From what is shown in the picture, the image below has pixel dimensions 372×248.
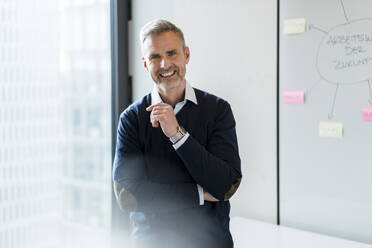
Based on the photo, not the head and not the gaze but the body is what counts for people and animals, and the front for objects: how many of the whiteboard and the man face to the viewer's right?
0

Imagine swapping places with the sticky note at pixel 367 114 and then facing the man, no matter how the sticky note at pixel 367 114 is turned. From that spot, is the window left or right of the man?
right

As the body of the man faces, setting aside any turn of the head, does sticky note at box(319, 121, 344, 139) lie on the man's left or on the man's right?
on the man's left

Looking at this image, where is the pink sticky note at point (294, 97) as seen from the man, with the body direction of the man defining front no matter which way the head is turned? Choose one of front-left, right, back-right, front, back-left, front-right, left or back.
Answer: back-left

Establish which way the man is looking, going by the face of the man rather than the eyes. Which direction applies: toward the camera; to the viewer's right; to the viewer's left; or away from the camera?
toward the camera

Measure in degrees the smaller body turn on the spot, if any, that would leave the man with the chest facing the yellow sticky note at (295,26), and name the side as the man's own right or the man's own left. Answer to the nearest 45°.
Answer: approximately 135° to the man's own left

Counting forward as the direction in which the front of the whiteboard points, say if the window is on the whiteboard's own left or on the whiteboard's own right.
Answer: on the whiteboard's own right

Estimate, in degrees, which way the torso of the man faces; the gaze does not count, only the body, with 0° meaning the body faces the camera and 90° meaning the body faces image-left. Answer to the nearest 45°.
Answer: approximately 0°

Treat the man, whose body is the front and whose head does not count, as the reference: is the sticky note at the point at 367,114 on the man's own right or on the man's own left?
on the man's own left

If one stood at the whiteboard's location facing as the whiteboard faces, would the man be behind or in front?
in front

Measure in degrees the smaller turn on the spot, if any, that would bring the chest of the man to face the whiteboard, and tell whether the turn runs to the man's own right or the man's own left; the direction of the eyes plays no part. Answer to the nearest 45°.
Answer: approximately 135° to the man's own left

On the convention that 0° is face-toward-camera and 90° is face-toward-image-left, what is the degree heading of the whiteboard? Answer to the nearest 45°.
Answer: approximately 45°
